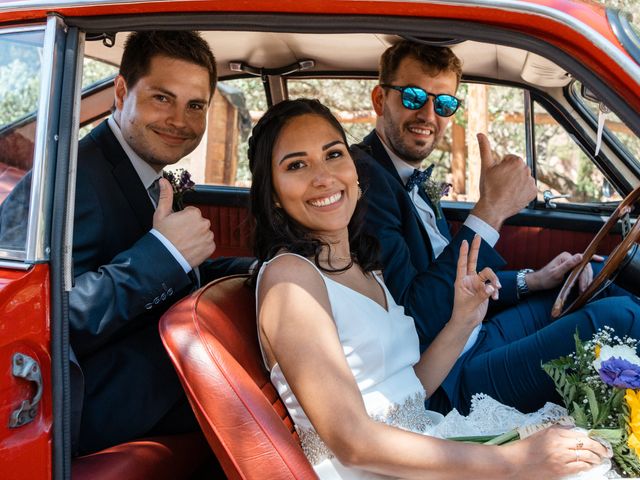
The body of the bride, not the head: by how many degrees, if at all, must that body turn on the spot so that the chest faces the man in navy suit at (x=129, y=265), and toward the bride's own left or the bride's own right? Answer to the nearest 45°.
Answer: approximately 135° to the bride's own right

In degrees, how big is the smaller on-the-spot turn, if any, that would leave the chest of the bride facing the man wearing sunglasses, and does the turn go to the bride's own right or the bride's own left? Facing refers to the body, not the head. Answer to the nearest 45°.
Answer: approximately 135° to the bride's own left

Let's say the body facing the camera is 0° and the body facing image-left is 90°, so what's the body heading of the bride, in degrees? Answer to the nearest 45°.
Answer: approximately 315°

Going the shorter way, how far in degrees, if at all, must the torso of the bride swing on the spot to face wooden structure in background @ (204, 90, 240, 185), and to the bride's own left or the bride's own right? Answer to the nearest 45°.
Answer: approximately 135° to the bride's own left
